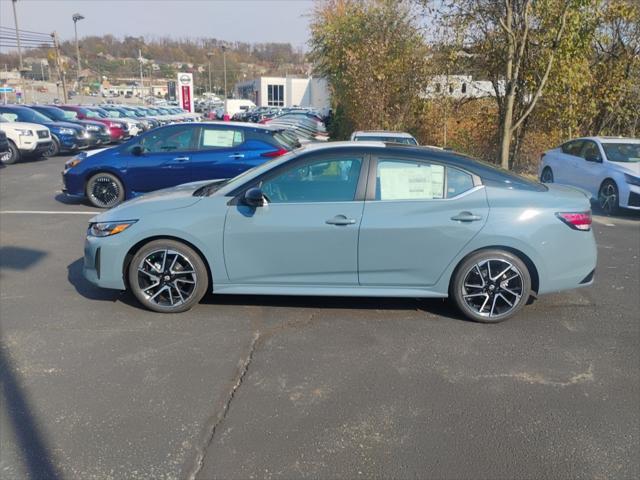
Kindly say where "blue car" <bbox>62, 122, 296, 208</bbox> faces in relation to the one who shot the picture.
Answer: facing to the left of the viewer

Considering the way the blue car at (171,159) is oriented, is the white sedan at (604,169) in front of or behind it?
behind

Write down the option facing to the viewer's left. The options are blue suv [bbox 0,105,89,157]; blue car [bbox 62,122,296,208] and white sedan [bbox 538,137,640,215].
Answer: blue car [bbox 62,122,296,208]

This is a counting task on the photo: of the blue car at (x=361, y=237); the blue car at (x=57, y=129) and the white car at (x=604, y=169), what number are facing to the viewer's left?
1

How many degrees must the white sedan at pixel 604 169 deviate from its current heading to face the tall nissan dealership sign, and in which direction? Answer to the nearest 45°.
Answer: approximately 180°

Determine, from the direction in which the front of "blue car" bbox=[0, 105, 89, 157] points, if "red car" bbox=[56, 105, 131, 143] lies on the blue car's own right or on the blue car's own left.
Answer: on the blue car's own left

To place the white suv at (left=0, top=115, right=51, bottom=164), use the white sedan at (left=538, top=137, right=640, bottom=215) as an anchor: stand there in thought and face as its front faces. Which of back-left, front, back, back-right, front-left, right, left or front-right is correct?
back-right

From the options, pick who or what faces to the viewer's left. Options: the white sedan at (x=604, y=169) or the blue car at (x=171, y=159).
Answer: the blue car

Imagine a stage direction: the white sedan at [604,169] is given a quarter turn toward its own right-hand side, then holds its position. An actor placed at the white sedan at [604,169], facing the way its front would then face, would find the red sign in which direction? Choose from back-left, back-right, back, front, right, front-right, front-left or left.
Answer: right

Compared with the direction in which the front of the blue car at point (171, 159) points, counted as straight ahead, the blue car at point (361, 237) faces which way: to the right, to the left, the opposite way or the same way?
the same way

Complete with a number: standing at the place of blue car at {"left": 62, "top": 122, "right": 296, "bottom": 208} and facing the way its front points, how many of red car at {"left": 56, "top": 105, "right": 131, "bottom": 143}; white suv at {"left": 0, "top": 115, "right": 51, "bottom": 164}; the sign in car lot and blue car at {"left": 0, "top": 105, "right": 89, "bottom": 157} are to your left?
0

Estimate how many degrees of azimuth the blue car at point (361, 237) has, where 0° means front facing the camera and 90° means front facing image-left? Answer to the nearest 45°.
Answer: approximately 90°
